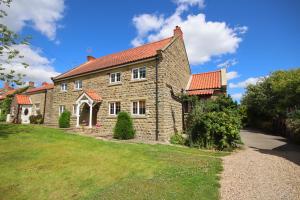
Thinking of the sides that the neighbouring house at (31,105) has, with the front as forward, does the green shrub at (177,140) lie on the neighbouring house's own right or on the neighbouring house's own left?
on the neighbouring house's own left

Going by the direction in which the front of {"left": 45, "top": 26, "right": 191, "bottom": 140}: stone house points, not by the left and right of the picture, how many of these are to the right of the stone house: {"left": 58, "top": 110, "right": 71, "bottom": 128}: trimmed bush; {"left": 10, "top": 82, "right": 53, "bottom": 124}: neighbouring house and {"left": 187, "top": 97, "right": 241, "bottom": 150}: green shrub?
2

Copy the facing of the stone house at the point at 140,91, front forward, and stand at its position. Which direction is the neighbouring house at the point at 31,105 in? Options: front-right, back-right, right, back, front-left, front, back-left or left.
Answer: right

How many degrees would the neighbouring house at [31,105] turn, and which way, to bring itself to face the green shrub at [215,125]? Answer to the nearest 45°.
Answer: approximately 90° to its left

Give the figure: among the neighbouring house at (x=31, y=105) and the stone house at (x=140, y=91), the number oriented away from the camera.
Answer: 0

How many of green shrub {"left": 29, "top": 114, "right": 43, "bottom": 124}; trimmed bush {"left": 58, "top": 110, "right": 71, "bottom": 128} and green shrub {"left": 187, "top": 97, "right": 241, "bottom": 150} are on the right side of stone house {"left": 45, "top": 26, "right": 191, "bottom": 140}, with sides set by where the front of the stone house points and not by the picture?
2

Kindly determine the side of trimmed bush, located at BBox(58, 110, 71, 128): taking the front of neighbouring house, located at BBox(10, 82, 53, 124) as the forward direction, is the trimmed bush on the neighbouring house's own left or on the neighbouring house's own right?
on the neighbouring house's own left

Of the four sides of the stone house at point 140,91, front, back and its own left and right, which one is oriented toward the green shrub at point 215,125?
left

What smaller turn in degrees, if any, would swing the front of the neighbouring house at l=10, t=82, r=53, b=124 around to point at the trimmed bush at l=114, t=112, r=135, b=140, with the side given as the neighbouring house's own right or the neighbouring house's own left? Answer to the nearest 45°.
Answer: approximately 45° to the neighbouring house's own left

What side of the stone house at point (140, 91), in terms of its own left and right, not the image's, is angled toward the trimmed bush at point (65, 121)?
right

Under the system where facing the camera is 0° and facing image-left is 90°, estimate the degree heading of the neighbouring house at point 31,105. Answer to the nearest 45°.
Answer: approximately 45°

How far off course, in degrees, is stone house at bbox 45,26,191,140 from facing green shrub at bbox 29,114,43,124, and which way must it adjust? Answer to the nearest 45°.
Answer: approximately 90° to its right

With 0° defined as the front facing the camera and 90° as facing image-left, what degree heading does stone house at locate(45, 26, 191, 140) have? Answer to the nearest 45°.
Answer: approximately 45°
